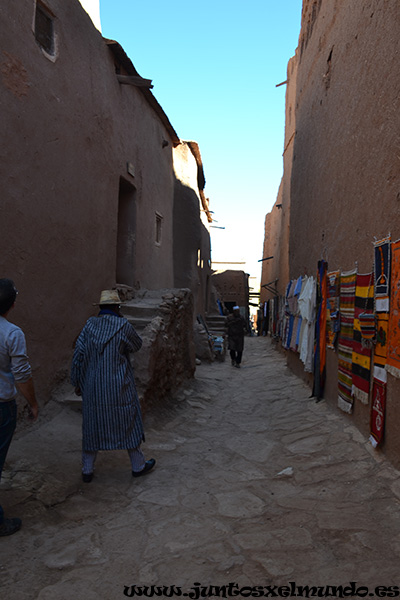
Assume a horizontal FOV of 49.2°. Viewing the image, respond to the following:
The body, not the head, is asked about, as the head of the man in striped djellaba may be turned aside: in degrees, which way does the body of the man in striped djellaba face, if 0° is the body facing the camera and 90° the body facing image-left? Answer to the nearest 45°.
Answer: approximately 180°

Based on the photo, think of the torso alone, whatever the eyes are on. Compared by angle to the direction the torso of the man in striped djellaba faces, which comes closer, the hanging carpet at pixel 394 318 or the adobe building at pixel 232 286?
the adobe building

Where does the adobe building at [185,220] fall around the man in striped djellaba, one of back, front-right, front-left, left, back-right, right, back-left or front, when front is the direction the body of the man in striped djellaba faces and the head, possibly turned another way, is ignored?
front

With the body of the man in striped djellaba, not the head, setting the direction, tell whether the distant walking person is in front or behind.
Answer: in front

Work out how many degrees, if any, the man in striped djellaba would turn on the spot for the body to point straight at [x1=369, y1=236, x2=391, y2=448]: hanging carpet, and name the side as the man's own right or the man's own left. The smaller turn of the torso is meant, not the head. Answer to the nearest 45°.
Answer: approximately 90° to the man's own right

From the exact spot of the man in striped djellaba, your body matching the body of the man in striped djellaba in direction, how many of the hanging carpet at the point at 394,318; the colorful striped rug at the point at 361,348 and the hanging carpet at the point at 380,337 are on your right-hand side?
3

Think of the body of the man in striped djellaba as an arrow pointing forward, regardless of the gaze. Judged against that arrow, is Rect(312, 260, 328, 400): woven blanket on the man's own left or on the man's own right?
on the man's own right

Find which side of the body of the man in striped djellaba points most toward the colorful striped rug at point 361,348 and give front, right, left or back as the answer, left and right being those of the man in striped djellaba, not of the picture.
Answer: right

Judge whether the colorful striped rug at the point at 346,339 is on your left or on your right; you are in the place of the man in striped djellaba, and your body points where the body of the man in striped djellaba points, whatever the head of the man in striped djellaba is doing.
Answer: on your right
